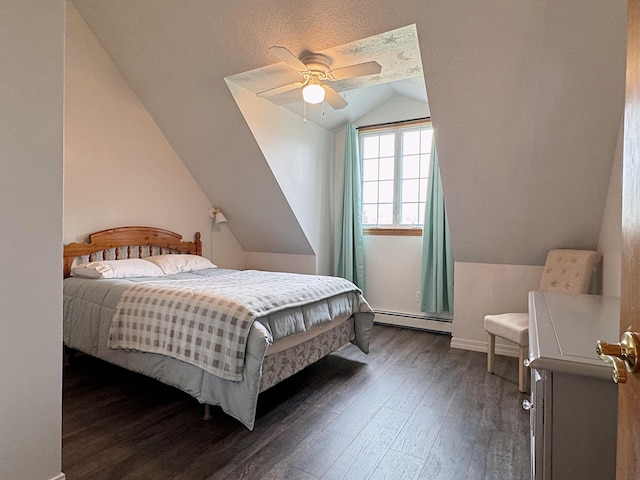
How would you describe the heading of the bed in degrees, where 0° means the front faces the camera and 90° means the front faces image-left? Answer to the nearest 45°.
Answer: approximately 315°

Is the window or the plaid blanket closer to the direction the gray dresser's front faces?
the plaid blanket

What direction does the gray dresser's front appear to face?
to the viewer's left

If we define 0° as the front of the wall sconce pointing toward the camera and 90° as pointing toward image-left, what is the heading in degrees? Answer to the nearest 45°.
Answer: approximately 315°

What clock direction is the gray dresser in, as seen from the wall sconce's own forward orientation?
The gray dresser is roughly at 1 o'clock from the wall sconce.

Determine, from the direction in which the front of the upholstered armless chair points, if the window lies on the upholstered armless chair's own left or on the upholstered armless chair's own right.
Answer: on the upholstered armless chair's own right

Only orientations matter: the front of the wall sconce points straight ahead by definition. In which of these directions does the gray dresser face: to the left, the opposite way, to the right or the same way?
the opposite way

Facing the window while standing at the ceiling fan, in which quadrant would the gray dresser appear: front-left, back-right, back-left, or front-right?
back-right

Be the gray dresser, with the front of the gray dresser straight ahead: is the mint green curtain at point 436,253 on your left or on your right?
on your right

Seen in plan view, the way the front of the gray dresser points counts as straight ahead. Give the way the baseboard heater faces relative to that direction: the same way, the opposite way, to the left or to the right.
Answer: to the left

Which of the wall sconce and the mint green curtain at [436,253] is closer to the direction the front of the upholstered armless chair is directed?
the wall sconce
